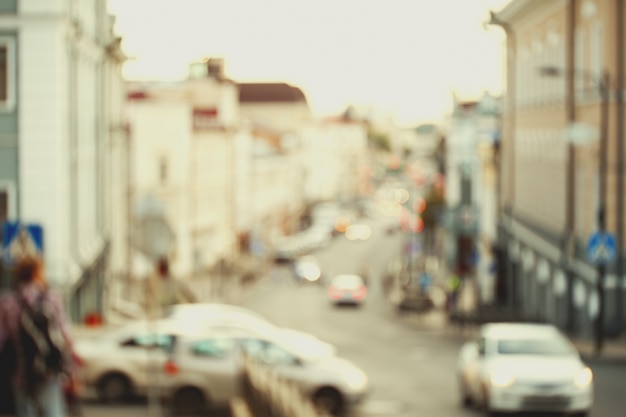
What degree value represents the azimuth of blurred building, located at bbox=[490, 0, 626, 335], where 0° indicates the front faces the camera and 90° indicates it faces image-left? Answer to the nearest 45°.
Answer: approximately 45°

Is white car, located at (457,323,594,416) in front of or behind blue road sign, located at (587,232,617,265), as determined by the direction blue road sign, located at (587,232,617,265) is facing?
in front

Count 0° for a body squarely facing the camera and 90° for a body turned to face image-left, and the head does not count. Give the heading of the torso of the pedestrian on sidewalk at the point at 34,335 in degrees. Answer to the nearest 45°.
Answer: approximately 180°

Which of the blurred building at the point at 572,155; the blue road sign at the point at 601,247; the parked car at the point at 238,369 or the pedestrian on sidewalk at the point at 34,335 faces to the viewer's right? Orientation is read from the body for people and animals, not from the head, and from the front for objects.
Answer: the parked car

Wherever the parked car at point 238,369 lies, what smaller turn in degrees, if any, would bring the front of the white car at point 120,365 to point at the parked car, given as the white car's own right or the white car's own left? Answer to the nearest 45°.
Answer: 0° — it already faces it
